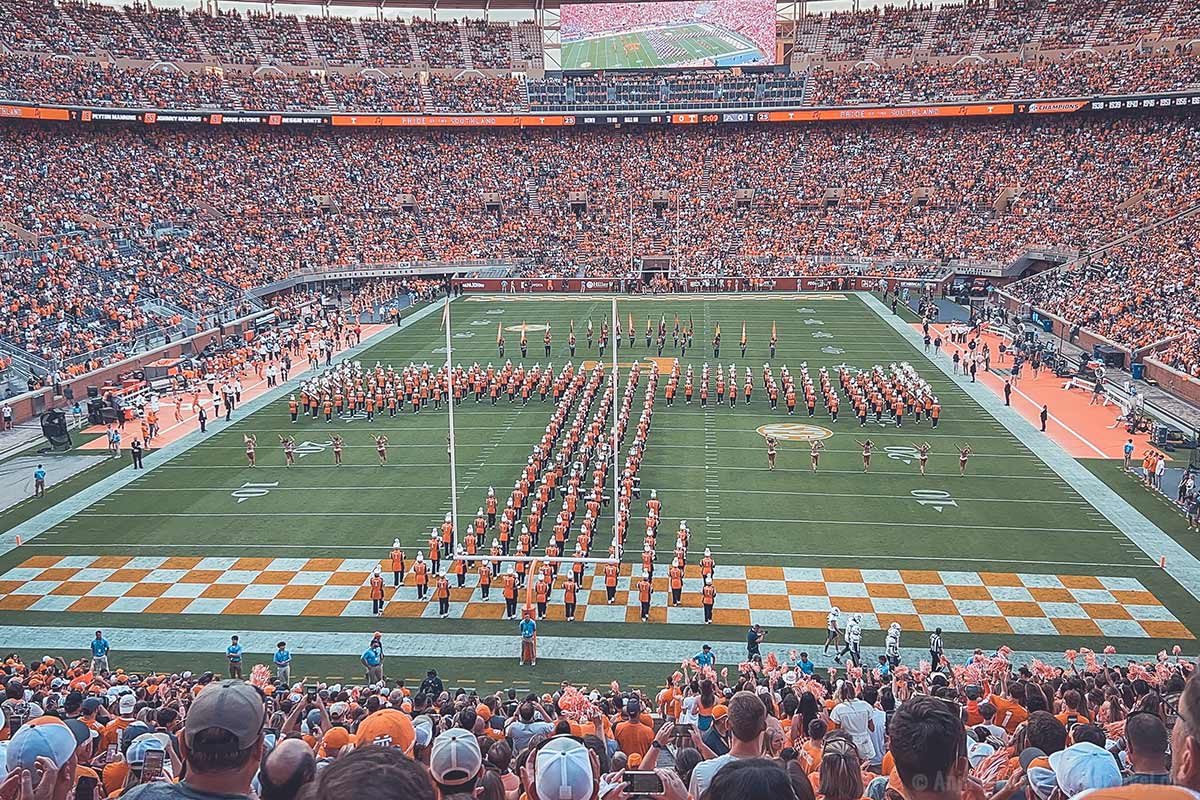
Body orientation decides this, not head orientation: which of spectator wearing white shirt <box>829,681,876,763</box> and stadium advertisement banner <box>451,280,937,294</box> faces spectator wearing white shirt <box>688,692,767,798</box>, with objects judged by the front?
the stadium advertisement banner

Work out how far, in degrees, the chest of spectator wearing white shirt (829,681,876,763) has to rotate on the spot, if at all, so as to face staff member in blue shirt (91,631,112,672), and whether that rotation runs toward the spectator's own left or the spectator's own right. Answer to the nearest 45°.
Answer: approximately 90° to the spectator's own left

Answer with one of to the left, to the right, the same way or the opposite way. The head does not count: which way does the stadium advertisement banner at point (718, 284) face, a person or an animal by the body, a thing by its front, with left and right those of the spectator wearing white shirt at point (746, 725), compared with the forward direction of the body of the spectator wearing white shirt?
the opposite way

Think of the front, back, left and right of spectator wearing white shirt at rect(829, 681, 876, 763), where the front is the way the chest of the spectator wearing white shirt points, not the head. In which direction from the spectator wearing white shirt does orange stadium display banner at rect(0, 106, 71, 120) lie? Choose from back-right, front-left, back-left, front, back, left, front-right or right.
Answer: front-left

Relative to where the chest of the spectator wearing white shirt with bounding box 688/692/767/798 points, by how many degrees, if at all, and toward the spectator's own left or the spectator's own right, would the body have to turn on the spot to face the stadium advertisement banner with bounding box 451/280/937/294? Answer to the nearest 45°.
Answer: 0° — they already face it

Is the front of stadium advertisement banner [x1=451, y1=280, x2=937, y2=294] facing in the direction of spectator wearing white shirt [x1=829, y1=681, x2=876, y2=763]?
yes

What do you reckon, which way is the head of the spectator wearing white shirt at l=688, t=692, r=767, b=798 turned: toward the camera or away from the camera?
away from the camera

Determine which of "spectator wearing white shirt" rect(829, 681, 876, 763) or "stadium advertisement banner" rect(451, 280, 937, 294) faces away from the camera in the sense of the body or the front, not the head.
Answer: the spectator wearing white shirt

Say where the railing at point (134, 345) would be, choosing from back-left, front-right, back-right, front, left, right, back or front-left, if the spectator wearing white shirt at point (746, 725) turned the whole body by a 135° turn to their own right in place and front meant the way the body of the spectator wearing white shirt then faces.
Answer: back

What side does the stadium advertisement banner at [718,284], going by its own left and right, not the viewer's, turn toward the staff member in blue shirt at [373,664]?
front

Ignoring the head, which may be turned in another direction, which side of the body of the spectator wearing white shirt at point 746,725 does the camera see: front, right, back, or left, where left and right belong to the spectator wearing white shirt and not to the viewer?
back

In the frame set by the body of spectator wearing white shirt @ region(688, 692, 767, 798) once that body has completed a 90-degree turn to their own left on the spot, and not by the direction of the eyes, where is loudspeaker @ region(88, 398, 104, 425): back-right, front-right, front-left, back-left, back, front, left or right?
front-right

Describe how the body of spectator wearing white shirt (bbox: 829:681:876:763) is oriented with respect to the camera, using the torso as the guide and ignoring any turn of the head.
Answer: away from the camera

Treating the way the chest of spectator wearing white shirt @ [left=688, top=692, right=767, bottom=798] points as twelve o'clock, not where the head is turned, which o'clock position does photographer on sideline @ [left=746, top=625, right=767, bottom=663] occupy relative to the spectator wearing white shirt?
The photographer on sideline is roughly at 12 o'clock from the spectator wearing white shirt.

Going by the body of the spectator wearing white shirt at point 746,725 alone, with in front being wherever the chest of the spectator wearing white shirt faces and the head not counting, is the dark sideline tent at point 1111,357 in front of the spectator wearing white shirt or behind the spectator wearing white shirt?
in front

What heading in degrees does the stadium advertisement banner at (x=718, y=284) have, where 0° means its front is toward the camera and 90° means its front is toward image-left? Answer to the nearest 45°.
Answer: approximately 0°
